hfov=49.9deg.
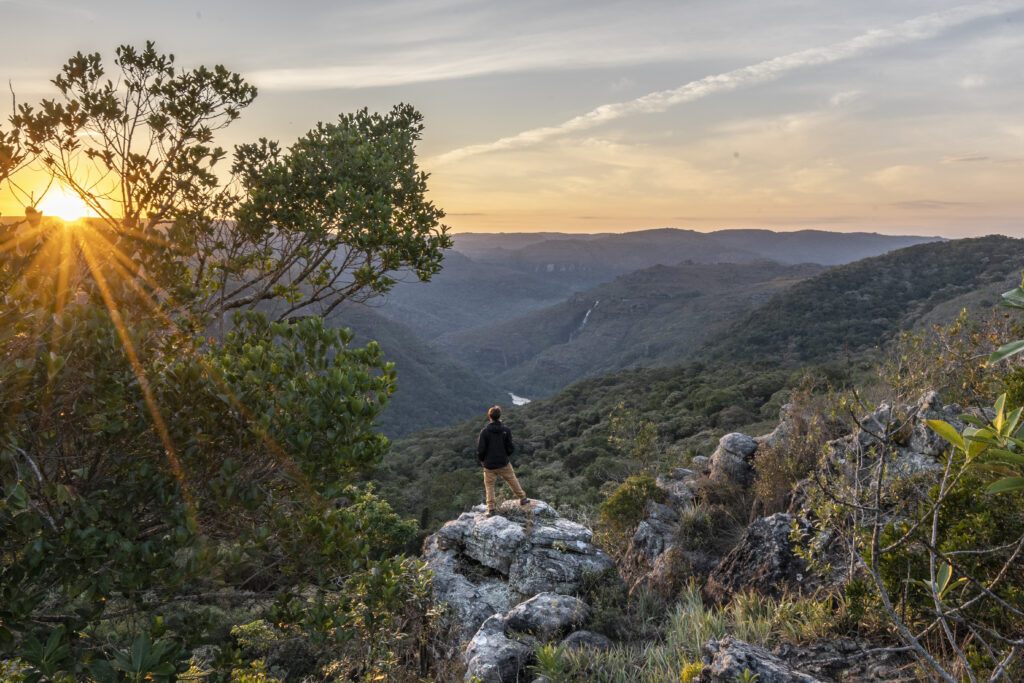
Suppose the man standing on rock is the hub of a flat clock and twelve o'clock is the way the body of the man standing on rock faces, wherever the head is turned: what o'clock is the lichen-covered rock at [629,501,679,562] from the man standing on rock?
The lichen-covered rock is roughly at 3 o'clock from the man standing on rock.

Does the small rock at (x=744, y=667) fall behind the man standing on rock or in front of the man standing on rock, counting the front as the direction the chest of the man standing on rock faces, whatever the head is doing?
behind

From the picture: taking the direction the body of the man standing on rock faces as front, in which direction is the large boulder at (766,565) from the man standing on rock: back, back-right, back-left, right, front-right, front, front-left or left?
back-right

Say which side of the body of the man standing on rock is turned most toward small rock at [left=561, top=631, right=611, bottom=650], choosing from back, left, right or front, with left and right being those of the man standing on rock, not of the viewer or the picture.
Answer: back

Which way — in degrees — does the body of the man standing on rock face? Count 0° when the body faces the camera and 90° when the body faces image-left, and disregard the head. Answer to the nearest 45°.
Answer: approximately 180°

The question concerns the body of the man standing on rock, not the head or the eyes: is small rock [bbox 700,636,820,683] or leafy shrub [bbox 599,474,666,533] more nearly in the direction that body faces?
the leafy shrub

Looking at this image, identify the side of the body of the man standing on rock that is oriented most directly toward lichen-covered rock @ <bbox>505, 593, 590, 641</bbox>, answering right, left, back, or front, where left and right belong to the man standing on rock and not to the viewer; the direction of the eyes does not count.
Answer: back

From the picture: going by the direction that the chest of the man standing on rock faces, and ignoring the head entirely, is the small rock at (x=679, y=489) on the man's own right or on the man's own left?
on the man's own right

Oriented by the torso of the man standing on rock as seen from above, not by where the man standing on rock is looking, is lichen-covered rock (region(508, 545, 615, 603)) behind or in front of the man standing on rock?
behind
